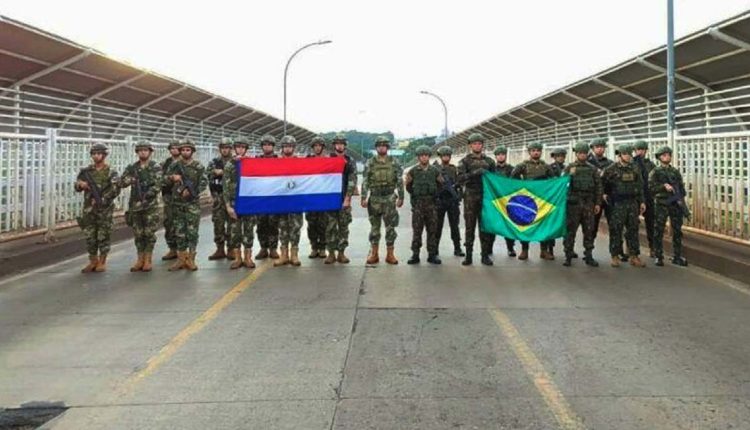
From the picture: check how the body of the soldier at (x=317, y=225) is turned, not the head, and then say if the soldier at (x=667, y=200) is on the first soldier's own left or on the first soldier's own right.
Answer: on the first soldier's own left

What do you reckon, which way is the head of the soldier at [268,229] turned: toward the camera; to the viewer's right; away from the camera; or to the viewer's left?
toward the camera

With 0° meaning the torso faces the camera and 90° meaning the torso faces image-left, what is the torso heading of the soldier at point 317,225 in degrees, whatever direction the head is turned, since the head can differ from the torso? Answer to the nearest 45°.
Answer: approximately 0°

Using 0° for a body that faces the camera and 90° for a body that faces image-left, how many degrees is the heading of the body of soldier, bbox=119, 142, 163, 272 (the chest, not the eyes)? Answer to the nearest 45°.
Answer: approximately 0°

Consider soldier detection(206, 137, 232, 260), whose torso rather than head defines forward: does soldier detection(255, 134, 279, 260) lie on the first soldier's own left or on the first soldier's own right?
on the first soldier's own left

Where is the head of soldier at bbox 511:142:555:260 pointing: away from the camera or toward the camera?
toward the camera

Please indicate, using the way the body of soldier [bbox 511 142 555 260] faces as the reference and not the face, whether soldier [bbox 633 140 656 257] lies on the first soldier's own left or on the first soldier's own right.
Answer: on the first soldier's own left

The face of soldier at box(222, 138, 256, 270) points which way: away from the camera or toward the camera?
toward the camera

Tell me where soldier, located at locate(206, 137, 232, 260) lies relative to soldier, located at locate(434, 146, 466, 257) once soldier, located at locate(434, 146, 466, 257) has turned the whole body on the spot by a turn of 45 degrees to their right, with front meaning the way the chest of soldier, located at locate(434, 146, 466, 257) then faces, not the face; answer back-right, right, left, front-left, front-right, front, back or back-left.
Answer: front-right

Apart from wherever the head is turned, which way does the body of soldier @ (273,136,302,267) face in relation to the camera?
toward the camera

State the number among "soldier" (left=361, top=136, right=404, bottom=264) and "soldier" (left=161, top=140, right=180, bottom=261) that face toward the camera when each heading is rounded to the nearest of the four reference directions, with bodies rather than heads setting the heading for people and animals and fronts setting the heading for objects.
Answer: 2

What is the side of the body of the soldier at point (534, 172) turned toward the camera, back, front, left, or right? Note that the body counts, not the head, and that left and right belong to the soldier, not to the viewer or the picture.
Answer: front

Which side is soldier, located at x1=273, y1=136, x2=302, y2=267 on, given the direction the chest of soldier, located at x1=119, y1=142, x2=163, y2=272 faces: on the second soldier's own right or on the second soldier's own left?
on the second soldier's own left

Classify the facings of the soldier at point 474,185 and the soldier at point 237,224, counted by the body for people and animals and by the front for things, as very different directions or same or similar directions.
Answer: same or similar directions

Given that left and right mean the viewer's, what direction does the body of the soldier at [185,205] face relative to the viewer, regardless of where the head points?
facing the viewer

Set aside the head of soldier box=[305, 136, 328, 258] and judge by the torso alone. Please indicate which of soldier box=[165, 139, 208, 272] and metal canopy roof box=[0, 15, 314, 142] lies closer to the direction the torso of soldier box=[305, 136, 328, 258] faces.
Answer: the soldier

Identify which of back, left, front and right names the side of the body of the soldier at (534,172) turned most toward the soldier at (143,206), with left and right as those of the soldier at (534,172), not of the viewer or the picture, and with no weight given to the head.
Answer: right

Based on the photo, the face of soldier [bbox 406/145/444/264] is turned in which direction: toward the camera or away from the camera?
toward the camera

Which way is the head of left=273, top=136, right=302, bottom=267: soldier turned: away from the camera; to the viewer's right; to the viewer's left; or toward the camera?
toward the camera
